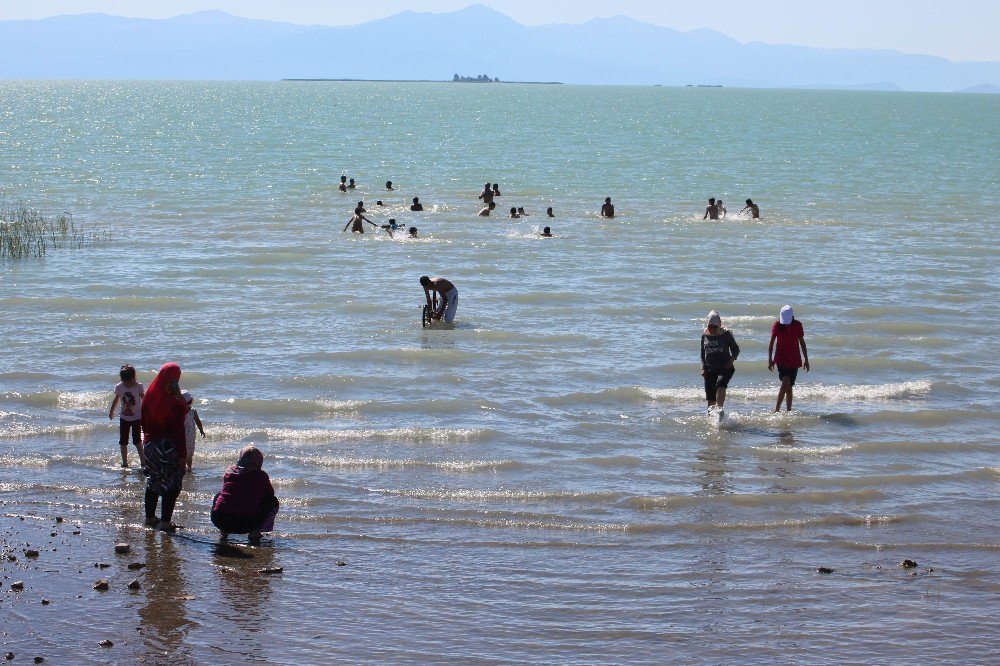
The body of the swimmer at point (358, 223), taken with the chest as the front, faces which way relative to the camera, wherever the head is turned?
away from the camera

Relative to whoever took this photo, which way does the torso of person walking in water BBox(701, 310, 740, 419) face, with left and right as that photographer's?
facing the viewer

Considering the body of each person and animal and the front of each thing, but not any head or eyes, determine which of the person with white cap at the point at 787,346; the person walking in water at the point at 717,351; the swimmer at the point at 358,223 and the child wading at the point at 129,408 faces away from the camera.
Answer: the swimmer

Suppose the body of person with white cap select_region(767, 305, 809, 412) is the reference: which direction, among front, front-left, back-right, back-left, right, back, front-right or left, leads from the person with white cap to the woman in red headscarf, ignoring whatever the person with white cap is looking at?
front-right

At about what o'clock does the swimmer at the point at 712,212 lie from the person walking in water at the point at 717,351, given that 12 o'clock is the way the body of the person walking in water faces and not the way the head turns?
The swimmer is roughly at 6 o'clock from the person walking in water.

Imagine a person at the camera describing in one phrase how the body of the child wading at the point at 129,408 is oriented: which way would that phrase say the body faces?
toward the camera

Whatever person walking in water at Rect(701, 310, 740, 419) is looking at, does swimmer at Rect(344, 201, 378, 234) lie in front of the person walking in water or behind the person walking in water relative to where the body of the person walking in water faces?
behind

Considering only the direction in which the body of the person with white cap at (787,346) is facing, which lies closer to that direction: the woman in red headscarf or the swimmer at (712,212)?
the woman in red headscarf

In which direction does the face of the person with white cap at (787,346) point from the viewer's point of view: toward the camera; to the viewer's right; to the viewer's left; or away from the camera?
toward the camera

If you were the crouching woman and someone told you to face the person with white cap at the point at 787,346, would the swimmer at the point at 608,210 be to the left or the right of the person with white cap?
left

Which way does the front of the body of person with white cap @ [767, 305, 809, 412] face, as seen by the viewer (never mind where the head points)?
toward the camera
